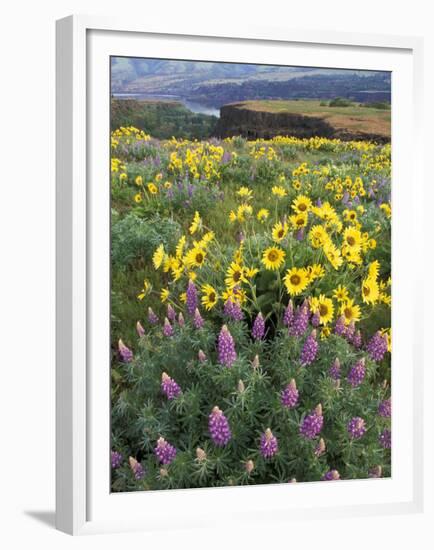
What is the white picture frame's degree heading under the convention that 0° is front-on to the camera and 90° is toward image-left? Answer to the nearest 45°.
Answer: approximately 315°
